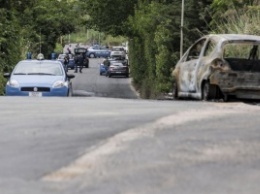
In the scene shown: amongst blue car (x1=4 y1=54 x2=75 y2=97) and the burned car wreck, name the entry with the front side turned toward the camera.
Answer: the blue car

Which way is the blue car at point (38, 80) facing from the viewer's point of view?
toward the camera

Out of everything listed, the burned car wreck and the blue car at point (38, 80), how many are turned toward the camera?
1

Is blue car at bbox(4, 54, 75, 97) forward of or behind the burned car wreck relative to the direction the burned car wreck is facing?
forward

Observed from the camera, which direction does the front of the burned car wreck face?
facing away from the viewer and to the left of the viewer
